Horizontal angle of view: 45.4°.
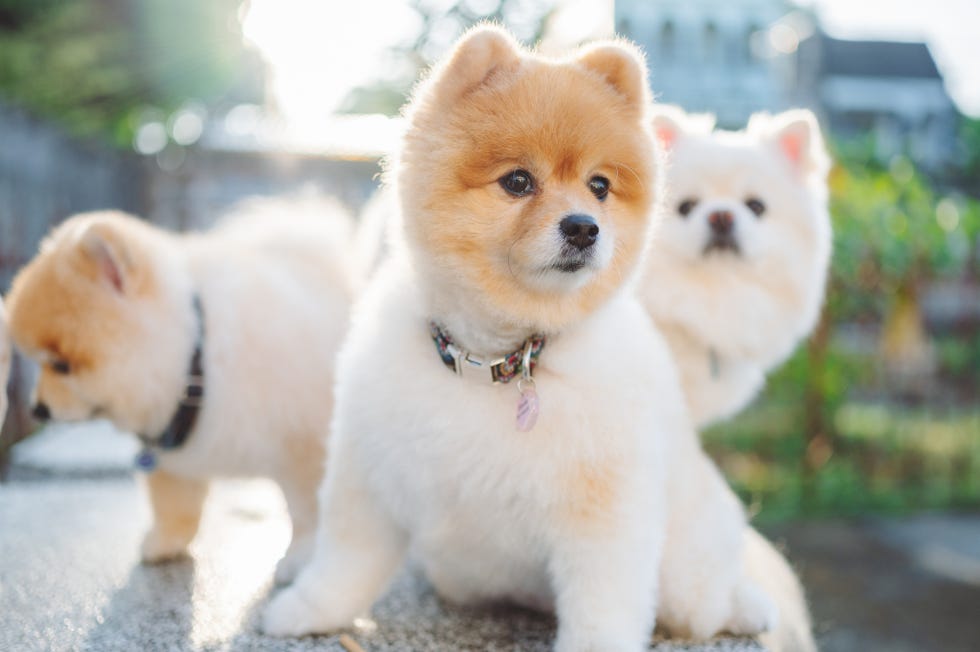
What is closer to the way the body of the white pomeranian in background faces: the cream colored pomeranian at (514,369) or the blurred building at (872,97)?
the cream colored pomeranian

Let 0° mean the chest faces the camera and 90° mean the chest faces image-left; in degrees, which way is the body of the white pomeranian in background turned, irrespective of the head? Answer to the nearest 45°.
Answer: approximately 0°

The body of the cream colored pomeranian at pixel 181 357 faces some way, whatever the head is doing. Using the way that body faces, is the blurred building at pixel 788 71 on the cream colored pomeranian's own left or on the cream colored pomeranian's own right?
on the cream colored pomeranian's own right

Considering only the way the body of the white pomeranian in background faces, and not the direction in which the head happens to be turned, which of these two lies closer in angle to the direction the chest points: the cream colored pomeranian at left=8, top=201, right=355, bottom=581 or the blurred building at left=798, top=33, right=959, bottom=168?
the cream colored pomeranian

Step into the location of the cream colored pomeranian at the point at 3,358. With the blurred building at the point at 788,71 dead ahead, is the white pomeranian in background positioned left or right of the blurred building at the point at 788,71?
right

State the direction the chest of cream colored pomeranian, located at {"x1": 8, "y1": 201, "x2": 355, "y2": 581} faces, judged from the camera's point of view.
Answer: to the viewer's left

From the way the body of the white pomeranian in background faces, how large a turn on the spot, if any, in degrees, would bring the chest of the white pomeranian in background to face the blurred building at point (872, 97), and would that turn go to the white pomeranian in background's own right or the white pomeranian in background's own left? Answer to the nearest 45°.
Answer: approximately 180°

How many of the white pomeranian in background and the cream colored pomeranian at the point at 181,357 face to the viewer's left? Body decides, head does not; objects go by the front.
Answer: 1

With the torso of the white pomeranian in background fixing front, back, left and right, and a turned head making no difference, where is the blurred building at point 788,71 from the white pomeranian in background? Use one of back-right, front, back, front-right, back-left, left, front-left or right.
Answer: back
